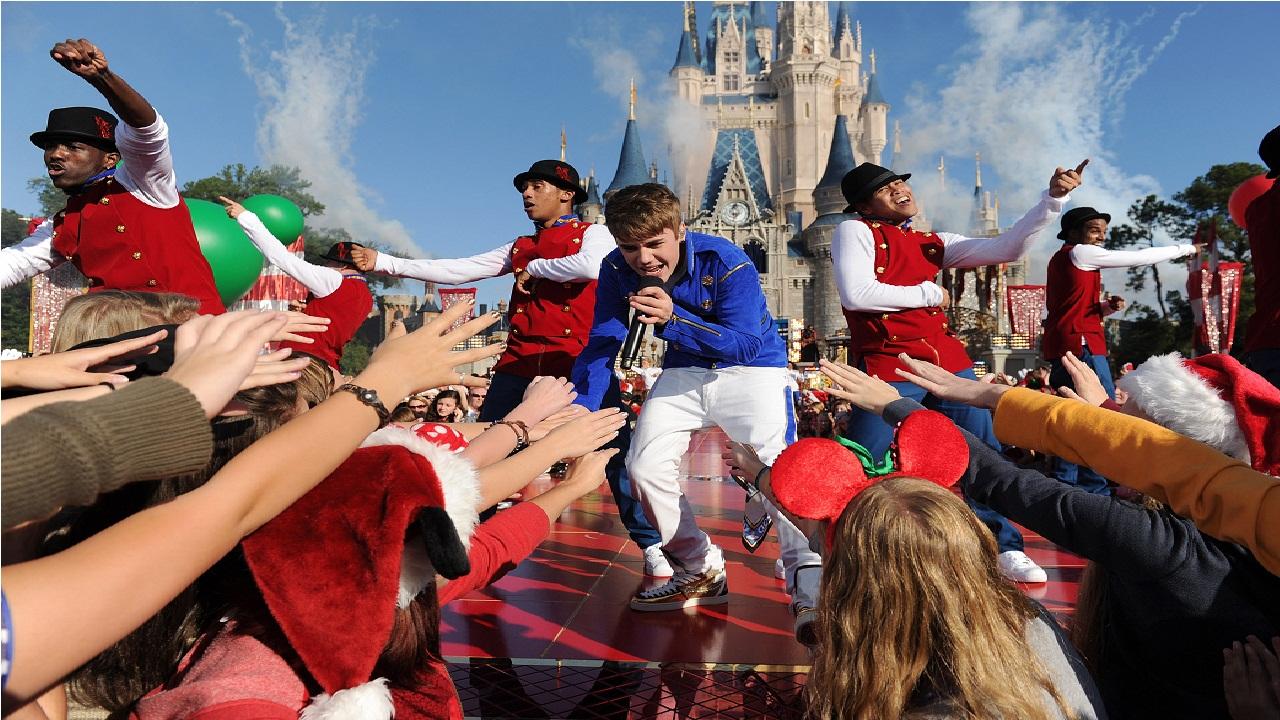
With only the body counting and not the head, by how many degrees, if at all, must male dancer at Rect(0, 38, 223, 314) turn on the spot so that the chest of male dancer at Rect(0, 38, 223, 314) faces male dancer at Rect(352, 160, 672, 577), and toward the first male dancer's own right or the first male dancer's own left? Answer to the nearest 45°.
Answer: approximately 135° to the first male dancer's own left

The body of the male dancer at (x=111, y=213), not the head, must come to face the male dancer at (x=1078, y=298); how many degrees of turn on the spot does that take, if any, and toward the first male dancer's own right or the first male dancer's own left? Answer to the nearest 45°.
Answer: approximately 135° to the first male dancer's own left

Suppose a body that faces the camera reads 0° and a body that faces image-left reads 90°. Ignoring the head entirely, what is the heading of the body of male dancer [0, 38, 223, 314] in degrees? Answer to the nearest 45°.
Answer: approximately 45°

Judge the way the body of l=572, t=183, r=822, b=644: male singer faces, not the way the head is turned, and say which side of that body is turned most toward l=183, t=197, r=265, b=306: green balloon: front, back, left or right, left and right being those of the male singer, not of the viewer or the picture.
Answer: right

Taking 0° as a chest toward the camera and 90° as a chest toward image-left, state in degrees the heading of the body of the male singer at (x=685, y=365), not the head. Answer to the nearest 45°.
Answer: approximately 45°

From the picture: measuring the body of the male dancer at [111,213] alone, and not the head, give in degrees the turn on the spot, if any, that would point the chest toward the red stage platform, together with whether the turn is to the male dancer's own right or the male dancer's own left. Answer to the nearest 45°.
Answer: approximately 90° to the male dancer's own left

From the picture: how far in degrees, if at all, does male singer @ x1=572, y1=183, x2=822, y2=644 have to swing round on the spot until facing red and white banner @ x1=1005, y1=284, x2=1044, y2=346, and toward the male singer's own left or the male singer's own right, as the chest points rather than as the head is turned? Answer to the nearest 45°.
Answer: approximately 180°
